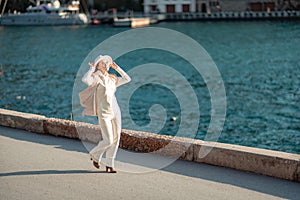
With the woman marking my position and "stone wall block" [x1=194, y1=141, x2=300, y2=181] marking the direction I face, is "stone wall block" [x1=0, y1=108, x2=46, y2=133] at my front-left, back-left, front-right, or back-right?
back-left

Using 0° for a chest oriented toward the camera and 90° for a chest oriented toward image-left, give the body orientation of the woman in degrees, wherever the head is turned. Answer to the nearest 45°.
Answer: approximately 315°

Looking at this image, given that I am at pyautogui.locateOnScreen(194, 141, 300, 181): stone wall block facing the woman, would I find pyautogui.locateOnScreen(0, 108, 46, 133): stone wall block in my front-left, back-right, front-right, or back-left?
front-right

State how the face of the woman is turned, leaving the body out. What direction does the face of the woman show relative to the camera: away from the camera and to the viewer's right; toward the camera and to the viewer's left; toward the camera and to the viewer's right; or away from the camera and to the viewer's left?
toward the camera and to the viewer's right

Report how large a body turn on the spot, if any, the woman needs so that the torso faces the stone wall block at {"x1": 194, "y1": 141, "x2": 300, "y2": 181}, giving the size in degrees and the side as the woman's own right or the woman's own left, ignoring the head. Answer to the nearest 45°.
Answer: approximately 45° to the woman's own left

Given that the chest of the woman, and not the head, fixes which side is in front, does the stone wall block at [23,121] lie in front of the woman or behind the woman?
behind
